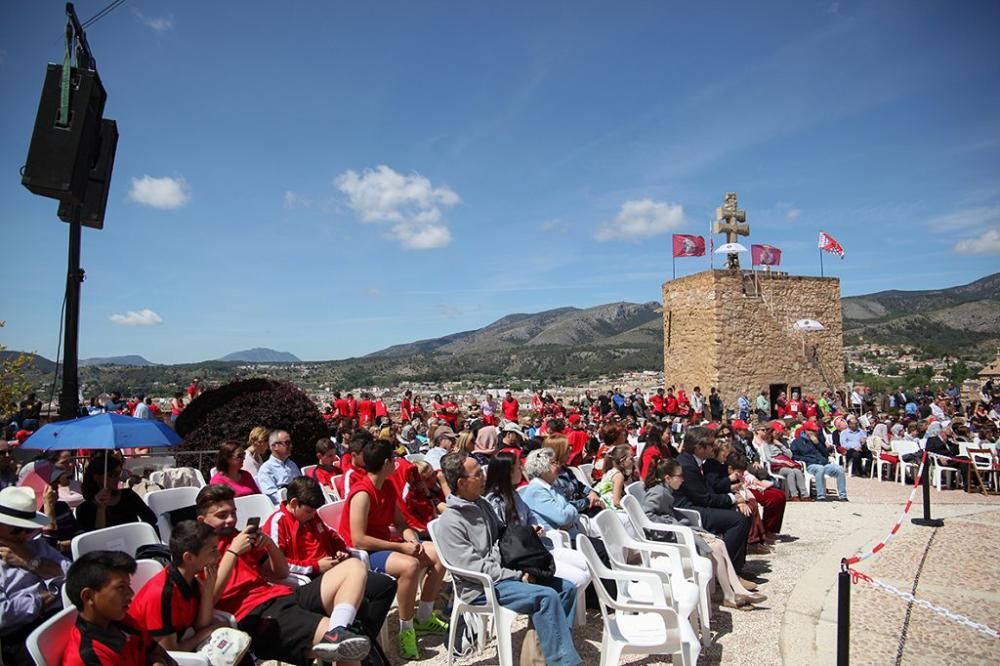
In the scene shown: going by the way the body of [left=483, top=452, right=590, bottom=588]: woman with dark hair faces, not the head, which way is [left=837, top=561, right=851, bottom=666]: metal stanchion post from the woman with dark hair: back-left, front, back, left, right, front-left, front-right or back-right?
front-right

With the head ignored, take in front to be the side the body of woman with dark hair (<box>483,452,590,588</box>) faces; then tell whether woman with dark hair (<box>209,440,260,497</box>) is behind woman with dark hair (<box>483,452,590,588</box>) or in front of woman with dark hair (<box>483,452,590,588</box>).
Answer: behind

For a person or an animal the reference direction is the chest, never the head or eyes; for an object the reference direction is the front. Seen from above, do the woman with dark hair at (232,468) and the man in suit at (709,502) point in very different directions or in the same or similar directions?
same or similar directions

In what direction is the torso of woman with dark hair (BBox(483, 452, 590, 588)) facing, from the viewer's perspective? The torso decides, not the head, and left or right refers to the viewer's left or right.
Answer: facing to the right of the viewer

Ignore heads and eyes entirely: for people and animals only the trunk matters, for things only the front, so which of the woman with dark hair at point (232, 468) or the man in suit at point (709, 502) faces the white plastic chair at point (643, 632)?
the woman with dark hair

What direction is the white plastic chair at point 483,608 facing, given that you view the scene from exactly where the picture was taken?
facing to the right of the viewer

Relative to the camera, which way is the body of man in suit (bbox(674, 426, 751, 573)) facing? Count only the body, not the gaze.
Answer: to the viewer's right

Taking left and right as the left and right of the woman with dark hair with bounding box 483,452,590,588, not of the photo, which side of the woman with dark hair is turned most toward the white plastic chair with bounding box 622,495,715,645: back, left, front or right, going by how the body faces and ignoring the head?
front

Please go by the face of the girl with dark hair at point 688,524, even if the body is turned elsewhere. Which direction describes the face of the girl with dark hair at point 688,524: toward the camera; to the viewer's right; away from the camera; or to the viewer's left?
to the viewer's right

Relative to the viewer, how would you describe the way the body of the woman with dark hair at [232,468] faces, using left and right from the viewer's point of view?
facing the viewer and to the right of the viewer

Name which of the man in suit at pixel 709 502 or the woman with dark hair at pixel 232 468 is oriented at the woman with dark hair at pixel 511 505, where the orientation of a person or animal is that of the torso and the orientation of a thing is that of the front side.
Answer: the woman with dark hair at pixel 232 468

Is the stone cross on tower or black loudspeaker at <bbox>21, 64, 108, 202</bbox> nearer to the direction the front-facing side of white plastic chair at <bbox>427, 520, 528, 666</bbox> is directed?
the stone cross on tower

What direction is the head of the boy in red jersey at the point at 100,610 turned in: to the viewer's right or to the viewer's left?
to the viewer's right

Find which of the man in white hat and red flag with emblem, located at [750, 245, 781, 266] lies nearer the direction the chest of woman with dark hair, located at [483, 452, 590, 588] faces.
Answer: the red flag with emblem

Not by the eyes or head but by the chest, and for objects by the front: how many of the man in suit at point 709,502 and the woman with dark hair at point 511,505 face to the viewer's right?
2

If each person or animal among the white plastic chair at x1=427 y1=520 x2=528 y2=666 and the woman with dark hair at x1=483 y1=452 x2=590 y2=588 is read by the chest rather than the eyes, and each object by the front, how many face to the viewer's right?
2
